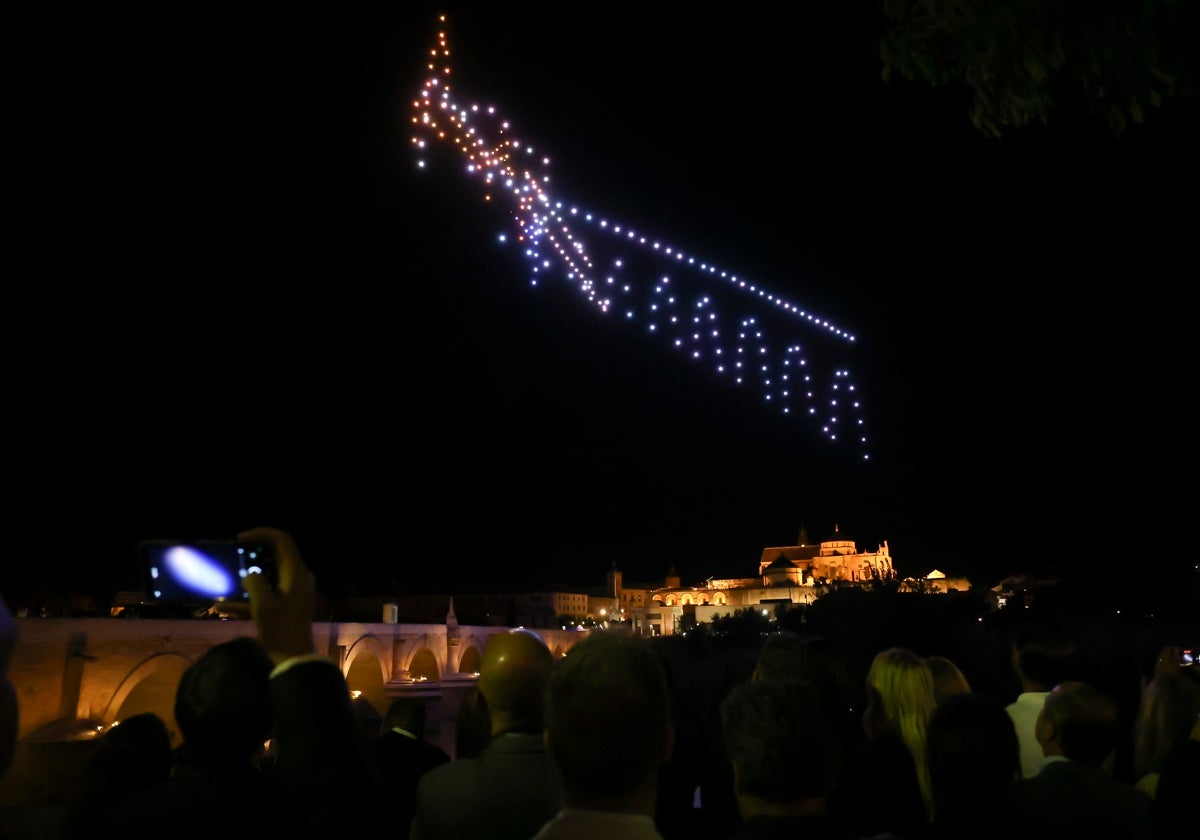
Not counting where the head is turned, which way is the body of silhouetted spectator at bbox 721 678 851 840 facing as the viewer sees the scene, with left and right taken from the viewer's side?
facing away from the viewer

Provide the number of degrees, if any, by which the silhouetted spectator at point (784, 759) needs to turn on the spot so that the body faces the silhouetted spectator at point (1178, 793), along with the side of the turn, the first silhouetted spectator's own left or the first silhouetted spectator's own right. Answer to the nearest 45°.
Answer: approximately 45° to the first silhouetted spectator's own right

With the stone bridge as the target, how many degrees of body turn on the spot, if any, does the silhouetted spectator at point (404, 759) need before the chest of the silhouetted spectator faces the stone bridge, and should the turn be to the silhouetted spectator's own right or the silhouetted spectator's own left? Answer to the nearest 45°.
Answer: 0° — they already face it

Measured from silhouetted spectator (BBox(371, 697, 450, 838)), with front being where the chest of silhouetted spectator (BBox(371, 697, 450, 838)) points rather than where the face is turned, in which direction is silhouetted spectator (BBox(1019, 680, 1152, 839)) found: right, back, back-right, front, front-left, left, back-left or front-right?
back-right

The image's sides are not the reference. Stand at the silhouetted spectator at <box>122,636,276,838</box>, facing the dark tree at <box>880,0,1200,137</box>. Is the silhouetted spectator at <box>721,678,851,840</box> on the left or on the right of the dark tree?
right

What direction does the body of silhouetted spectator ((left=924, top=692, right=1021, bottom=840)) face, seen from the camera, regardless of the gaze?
away from the camera

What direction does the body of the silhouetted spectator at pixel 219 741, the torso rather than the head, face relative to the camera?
away from the camera

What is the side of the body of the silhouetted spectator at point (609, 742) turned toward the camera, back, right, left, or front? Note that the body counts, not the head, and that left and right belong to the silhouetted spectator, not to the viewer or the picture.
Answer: back

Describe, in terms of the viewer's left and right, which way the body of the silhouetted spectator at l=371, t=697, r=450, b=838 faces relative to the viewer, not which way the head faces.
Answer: facing away from the viewer

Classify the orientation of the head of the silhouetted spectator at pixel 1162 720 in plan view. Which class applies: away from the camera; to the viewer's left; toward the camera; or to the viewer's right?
away from the camera

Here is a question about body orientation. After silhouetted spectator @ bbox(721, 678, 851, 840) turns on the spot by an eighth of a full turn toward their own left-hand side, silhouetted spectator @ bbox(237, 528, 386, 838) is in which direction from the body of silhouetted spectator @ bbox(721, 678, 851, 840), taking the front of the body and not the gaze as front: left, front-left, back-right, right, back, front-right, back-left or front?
front-left
